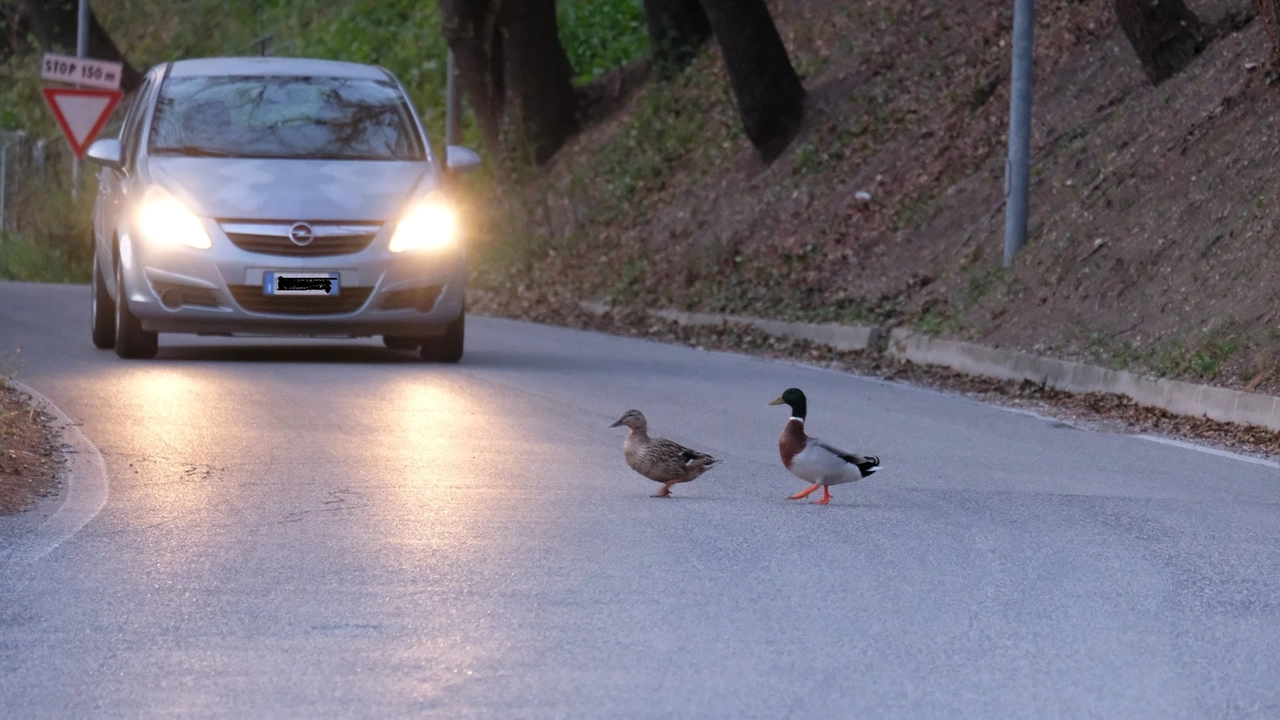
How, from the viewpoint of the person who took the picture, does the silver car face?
facing the viewer

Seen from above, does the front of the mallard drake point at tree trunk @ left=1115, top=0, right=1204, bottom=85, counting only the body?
no

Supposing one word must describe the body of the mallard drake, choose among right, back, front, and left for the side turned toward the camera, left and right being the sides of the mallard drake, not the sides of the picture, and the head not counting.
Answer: left

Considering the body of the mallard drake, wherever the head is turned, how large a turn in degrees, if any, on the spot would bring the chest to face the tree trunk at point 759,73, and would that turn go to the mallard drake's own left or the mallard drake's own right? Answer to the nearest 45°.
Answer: approximately 90° to the mallard drake's own right

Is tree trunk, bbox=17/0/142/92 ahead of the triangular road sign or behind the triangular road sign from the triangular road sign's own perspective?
behind

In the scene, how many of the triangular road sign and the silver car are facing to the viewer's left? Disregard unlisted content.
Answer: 0

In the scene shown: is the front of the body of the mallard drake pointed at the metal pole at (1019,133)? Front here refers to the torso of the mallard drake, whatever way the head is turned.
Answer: no

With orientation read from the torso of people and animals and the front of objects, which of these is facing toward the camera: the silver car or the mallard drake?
the silver car

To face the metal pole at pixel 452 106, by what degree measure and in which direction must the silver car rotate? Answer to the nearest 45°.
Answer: approximately 180°

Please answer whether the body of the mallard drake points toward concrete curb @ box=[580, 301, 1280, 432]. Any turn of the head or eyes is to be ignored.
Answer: no

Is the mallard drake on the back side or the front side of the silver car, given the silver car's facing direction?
on the front side

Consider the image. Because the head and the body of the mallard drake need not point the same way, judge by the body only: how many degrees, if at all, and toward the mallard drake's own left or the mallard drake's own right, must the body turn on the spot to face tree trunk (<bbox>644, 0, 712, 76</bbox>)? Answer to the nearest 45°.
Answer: approximately 90° to the mallard drake's own right

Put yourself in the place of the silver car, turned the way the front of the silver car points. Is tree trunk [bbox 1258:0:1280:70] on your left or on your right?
on your left

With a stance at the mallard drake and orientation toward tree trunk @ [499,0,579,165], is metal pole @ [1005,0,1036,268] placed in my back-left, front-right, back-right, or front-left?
front-right

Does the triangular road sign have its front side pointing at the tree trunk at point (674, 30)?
no
